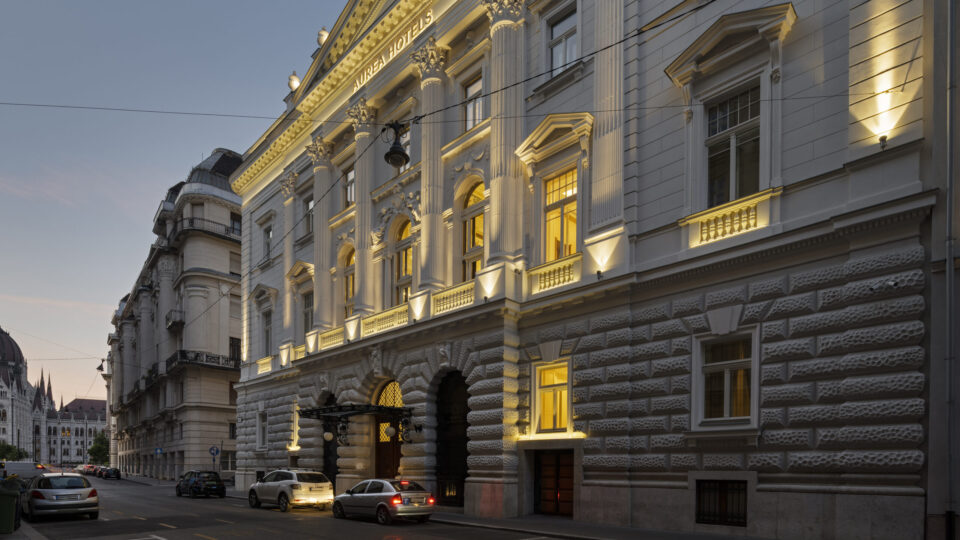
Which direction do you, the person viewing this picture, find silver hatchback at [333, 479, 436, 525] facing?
facing away from the viewer and to the left of the viewer

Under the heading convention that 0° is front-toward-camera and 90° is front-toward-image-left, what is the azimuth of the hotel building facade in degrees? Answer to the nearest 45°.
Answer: approximately 45°

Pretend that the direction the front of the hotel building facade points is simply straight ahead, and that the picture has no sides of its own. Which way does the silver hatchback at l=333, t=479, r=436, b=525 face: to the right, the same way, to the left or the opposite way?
to the right
